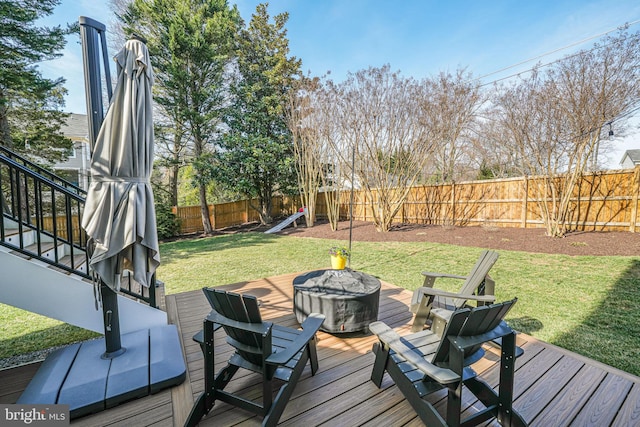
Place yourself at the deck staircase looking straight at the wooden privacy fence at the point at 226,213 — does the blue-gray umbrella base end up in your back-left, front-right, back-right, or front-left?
back-right

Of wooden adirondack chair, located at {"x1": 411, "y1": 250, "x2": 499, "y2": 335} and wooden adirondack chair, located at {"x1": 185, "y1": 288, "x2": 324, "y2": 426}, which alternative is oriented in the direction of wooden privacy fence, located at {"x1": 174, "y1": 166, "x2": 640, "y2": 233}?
wooden adirondack chair, located at {"x1": 185, "y1": 288, "x2": 324, "y2": 426}

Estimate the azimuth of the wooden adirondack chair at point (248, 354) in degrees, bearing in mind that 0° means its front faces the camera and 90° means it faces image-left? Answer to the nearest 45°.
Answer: approximately 225°

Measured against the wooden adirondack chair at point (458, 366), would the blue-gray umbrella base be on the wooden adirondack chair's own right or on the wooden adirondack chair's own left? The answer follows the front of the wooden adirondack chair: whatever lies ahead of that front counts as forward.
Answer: on the wooden adirondack chair's own left

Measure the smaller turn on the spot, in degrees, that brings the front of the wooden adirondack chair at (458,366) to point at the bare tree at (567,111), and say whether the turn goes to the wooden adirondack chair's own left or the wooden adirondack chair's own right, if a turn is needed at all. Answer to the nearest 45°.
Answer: approximately 45° to the wooden adirondack chair's own right

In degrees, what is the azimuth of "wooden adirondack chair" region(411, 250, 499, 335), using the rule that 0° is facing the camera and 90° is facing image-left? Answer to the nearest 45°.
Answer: approximately 90°

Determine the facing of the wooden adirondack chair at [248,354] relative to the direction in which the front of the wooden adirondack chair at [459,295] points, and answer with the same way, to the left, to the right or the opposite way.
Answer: to the right

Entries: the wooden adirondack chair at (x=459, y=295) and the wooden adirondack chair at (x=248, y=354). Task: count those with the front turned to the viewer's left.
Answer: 1

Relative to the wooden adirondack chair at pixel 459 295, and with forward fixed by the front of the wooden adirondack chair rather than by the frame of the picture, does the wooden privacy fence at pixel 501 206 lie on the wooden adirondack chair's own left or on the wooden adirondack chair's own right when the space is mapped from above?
on the wooden adirondack chair's own right

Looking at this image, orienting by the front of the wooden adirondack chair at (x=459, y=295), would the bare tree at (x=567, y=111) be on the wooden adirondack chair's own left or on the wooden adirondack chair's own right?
on the wooden adirondack chair's own right

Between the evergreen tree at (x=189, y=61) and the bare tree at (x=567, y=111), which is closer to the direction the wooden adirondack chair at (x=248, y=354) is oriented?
the bare tree

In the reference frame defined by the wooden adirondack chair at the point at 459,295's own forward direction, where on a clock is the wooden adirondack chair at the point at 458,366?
the wooden adirondack chair at the point at 458,366 is roughly at 9 o'clock from the wooden adirondack chair at the point at 459,295.

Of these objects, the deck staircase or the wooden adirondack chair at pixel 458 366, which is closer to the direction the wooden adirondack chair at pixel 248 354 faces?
the wooden adirondack chair
